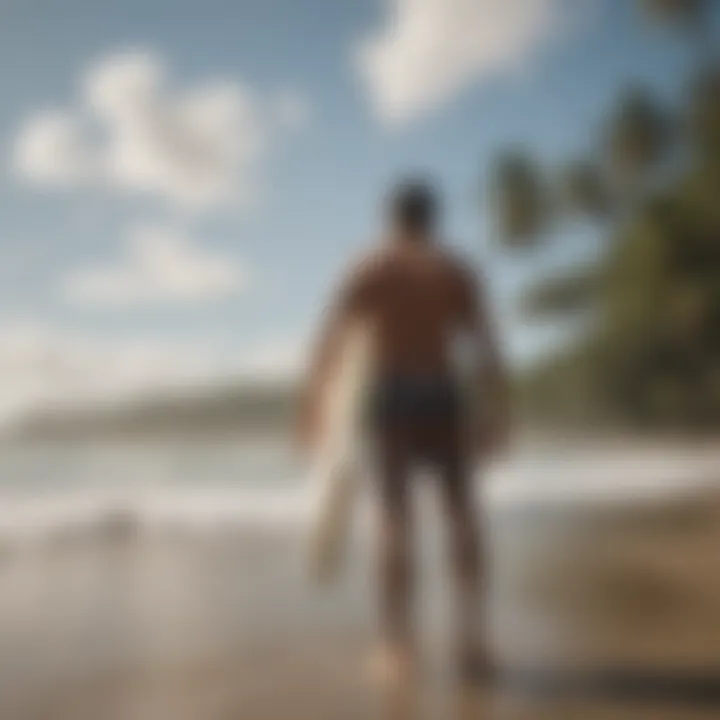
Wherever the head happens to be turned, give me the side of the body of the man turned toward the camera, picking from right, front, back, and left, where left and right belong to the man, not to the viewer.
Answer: back

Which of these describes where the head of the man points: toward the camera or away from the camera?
away from the camera
